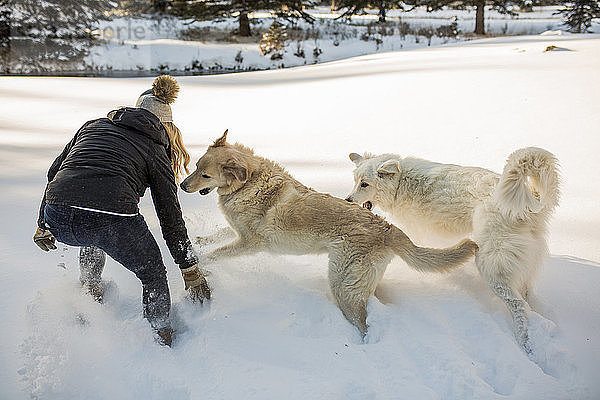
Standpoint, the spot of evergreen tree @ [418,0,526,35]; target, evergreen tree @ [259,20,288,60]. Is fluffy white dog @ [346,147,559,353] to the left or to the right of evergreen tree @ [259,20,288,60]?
left

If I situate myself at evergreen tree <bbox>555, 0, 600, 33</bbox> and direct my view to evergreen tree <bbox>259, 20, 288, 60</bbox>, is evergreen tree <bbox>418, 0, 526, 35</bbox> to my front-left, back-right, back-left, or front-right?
front-right

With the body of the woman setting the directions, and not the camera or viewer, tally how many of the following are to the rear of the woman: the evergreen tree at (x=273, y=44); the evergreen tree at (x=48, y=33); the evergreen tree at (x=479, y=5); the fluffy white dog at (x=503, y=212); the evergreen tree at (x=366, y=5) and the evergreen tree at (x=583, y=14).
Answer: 0

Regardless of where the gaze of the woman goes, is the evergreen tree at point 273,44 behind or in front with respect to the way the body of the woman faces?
in front

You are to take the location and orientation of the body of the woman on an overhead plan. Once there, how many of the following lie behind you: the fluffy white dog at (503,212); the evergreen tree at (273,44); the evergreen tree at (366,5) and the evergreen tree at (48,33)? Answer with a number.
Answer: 0

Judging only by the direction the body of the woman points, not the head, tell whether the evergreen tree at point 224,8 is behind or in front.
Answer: in front

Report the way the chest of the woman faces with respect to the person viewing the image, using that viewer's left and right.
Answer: facing away from the viewer and to the right of the viewer

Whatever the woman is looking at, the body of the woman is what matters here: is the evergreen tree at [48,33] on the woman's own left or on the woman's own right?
on the woman's own left

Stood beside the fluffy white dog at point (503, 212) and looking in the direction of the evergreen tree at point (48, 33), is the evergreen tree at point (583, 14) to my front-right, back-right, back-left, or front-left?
front-right

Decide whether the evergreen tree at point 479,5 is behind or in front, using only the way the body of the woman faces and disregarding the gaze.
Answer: in front

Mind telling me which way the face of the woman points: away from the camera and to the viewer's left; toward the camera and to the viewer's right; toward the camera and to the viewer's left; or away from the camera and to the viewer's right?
away from the camera and to the viewer's right

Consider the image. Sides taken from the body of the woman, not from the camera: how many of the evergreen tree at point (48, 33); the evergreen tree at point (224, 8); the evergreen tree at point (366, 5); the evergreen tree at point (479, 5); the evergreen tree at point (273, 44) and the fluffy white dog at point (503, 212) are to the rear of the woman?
0
